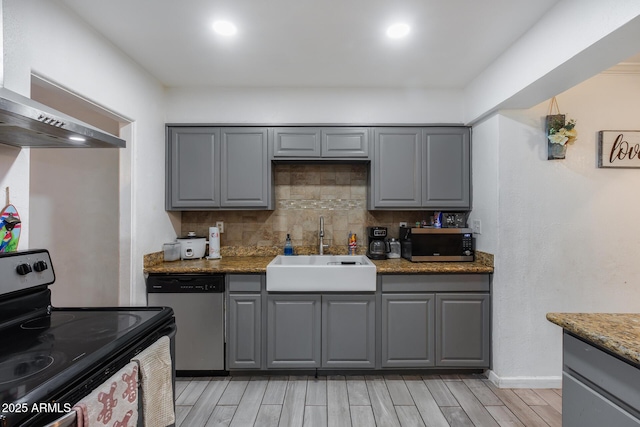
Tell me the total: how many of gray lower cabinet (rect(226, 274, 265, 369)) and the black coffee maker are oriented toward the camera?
2

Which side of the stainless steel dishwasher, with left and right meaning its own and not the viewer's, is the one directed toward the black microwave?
left

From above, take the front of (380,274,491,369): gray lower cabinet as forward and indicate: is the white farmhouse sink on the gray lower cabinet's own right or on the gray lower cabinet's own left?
on the gray lower cabinet's own right

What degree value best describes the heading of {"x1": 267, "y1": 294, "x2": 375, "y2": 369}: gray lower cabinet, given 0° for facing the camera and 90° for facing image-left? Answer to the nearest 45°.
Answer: approximately 0°
